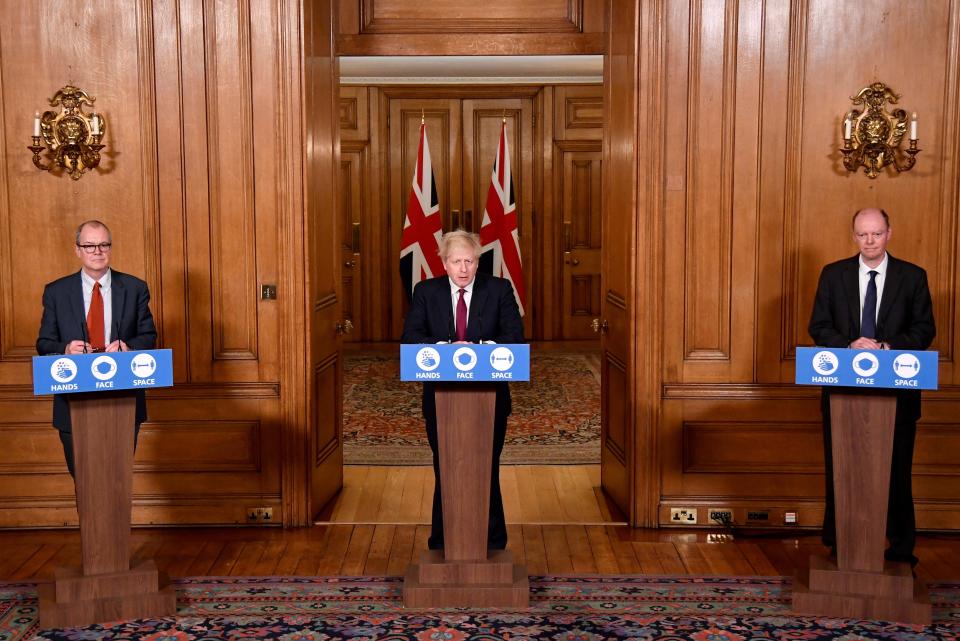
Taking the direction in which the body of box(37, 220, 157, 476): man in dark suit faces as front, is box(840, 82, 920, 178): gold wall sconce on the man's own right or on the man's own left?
on the man's own left

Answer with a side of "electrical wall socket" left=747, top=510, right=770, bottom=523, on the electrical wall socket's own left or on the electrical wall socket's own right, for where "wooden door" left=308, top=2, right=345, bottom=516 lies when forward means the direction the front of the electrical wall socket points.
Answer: on the electrical wall socket's own right

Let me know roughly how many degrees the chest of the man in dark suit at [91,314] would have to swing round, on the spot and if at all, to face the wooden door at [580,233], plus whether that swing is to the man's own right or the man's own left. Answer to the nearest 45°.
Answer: approximately 135° to the man's own left

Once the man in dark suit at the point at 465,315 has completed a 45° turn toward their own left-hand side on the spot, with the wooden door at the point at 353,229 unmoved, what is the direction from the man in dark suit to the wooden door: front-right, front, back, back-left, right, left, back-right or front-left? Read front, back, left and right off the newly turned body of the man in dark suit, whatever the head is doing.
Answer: back-left

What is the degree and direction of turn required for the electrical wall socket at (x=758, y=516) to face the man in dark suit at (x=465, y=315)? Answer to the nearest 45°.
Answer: approximately 45° to its right

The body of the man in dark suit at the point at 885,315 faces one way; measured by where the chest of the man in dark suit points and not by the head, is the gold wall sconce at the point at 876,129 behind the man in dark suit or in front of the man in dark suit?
behind

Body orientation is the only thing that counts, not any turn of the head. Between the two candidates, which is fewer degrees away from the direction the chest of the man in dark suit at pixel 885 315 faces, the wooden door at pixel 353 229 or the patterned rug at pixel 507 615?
the patterned rug

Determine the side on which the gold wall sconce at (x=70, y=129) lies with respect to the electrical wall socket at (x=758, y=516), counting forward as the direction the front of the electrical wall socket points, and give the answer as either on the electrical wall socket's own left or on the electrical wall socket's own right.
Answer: on the electrical wall socket's own right

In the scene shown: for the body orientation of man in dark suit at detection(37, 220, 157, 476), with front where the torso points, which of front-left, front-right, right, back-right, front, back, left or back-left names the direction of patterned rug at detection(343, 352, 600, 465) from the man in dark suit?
back-left

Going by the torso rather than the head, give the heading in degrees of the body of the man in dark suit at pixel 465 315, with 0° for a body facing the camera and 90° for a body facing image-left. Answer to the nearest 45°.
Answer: approximately 0°

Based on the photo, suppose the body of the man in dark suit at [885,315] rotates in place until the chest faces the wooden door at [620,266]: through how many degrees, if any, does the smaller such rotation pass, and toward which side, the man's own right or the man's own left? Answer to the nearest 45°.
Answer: approximately 135° to the man's own right
